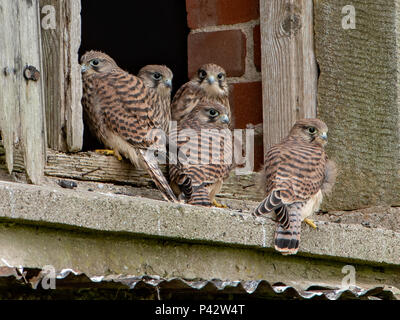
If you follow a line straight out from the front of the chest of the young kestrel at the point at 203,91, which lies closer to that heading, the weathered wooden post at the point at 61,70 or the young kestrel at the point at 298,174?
the young kestrel

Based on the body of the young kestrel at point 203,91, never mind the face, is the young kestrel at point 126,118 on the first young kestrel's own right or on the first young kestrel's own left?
on the first young kestrel's own right

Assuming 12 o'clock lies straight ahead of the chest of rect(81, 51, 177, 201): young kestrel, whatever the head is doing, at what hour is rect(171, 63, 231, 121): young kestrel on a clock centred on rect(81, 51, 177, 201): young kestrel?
rect(171, 63, 231, 121): young kestrel is roughly at 4 o'clock from rect(81, 51, 177, 201): young kestrel.

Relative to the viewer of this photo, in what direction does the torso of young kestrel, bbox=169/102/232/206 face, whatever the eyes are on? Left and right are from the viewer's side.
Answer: facing away from the viewer and to the right of the viewer

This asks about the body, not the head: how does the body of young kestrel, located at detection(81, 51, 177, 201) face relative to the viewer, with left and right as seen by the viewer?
facing to the left of the viewer

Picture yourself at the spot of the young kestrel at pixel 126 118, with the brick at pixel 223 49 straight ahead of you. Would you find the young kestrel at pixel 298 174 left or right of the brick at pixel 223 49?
right

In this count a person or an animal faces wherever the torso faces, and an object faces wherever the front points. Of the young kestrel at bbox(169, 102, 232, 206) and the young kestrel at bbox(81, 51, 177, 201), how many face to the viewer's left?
1

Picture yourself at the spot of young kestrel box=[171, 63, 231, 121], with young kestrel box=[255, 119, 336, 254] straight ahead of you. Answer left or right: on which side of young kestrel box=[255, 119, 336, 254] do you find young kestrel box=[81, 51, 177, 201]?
right

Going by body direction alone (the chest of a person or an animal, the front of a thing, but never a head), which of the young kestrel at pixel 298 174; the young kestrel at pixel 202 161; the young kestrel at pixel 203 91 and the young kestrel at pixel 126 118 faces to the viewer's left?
the young kestrel at pixel 126 118
